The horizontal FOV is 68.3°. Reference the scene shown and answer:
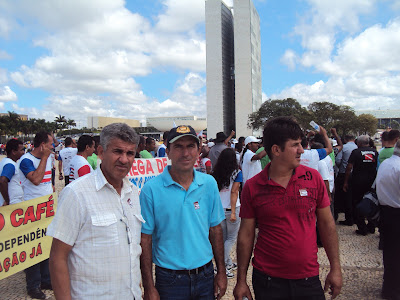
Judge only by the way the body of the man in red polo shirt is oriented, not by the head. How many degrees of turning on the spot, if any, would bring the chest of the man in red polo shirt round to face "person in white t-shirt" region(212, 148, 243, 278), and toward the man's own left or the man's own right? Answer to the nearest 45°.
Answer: approximately 180°

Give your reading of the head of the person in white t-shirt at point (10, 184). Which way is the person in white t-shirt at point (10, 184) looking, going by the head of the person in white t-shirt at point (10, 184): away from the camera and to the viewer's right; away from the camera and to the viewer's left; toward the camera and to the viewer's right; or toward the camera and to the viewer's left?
toward the camera and to the viewer's right

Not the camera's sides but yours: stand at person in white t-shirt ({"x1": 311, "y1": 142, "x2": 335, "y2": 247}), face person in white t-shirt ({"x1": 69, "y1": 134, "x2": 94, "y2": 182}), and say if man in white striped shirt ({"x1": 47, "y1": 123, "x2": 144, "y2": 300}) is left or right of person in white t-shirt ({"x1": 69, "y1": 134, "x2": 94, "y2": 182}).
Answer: left

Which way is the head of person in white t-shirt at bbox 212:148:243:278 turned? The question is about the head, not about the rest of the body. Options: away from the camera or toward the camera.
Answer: away from the camera

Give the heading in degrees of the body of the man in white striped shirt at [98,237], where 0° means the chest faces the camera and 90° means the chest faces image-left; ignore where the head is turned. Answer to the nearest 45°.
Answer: approximately 315°

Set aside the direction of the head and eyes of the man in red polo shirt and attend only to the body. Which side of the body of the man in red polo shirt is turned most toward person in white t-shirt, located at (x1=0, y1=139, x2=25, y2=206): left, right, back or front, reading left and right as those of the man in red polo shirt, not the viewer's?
right

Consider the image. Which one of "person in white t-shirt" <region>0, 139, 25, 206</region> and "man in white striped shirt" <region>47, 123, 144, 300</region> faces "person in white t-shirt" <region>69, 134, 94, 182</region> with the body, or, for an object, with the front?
"person in white t-shirt" <region>0, 139, 25, 206</region>
